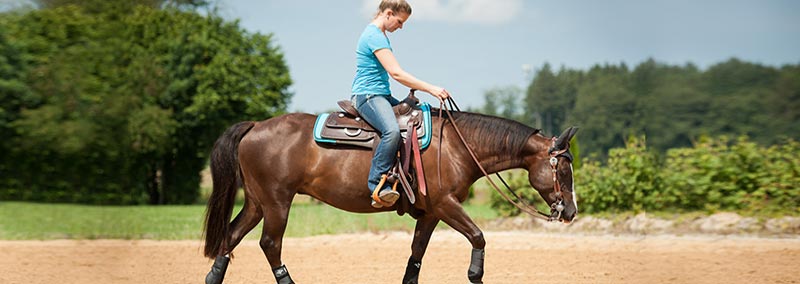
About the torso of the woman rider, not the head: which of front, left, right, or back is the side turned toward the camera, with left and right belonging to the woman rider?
right

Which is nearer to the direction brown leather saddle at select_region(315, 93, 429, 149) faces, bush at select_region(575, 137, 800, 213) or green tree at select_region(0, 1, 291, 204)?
the bush

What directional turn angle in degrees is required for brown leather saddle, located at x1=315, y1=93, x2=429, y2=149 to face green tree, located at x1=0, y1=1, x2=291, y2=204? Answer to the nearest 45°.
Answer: approximately 135° to its left

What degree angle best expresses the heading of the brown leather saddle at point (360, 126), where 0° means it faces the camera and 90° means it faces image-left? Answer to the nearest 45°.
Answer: approximately 270°

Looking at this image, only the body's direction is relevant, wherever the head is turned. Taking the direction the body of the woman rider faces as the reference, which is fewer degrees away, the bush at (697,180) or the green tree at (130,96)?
the bush

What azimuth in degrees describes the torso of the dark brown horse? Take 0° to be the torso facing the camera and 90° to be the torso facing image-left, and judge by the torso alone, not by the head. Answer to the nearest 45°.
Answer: approximately 270°

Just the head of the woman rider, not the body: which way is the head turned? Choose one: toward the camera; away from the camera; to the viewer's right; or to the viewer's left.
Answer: to the viewer's right
